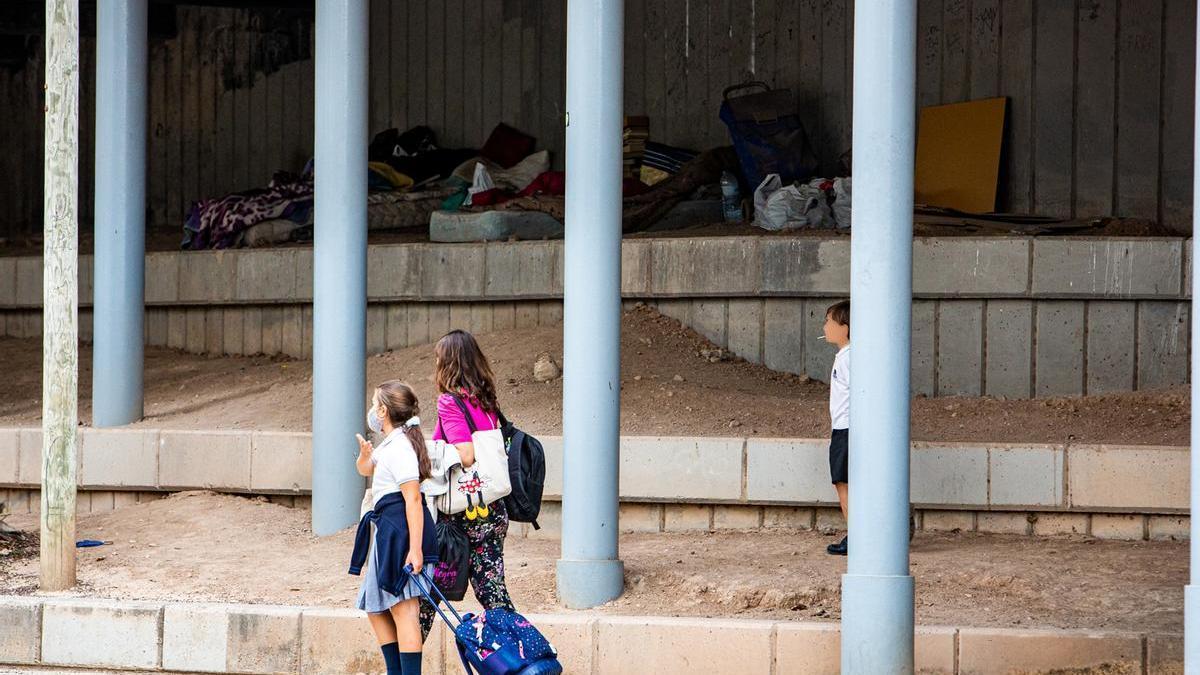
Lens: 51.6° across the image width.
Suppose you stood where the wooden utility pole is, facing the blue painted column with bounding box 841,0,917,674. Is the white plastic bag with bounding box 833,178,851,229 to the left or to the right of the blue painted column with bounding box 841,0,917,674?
left

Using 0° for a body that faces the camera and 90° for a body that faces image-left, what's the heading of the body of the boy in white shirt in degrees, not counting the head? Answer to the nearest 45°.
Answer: approximately 90°

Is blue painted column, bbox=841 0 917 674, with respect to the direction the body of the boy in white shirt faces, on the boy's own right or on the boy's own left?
on the boy's own left

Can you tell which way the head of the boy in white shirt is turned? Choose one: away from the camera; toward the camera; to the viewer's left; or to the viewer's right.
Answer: to the viewer's left

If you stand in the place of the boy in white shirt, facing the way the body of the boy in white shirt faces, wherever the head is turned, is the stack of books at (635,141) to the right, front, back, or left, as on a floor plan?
right

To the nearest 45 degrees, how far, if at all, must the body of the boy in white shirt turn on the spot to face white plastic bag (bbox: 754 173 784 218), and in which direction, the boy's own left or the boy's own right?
approximately 90° to the boy's own right

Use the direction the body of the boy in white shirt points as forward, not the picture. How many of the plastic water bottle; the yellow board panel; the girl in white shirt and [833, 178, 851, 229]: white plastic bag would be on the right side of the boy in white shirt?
3
